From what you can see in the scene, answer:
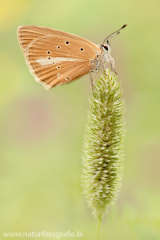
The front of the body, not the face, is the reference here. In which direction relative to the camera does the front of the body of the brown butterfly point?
to the viewer's right
